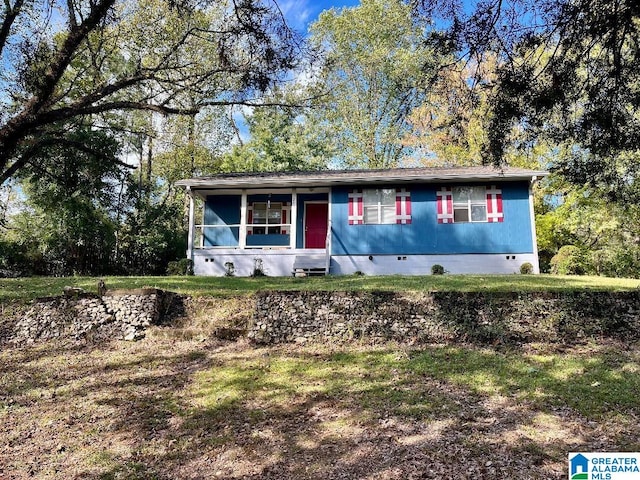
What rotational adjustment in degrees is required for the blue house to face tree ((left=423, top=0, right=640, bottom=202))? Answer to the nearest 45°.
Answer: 0° — it already faces it

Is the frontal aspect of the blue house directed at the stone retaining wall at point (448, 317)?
yes

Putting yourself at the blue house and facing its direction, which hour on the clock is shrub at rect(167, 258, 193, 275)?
The shrub is roughly at 3 o'clock from the blue house.

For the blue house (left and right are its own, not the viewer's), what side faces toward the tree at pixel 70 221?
right

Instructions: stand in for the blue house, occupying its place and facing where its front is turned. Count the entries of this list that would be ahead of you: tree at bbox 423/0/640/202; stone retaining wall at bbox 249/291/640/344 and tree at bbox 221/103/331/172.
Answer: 2

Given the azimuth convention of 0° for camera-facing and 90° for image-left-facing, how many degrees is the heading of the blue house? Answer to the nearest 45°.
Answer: approximately 0°
